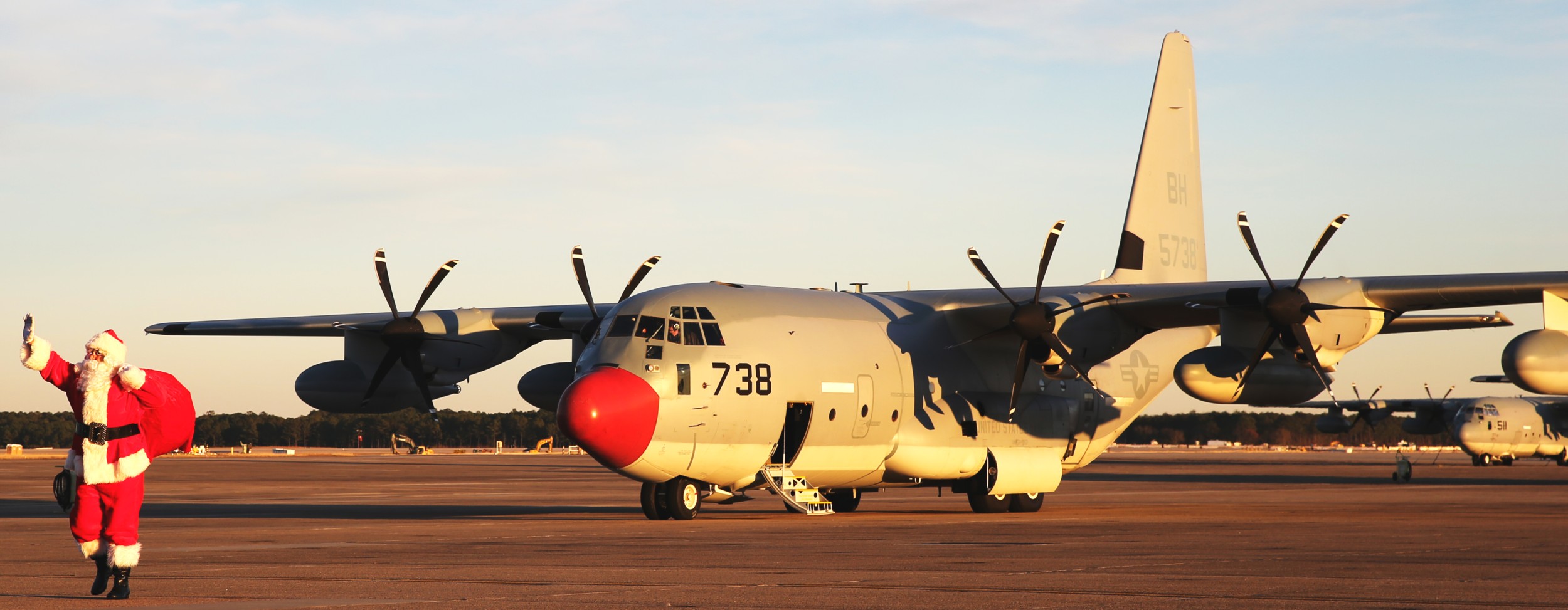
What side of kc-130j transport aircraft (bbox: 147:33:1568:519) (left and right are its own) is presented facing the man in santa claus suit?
front

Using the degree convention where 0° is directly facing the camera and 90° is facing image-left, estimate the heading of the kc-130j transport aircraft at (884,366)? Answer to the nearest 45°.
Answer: approximately 45°
